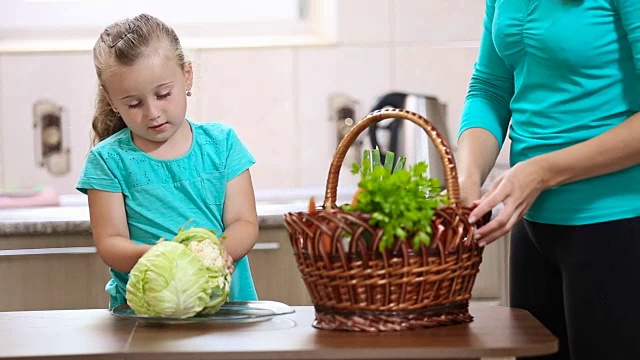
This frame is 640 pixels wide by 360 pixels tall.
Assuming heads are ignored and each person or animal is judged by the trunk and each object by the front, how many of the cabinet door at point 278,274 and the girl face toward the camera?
2

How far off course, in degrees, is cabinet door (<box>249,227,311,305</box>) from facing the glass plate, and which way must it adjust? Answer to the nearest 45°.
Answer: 0° — it already faces it

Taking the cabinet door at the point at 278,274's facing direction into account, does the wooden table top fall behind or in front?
in front

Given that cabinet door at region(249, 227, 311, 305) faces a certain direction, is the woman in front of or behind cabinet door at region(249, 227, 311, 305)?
in front

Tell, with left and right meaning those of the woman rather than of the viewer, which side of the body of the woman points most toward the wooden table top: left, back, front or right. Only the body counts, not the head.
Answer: front

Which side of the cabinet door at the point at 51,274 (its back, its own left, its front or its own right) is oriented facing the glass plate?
front

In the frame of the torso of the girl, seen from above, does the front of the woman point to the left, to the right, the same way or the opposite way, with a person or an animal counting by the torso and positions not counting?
to the right

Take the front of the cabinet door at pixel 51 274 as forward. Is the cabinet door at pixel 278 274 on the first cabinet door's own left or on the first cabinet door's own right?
on the first cabinet door's own left

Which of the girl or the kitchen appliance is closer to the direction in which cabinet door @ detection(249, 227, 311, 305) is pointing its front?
the girl

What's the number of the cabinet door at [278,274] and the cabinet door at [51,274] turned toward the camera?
2

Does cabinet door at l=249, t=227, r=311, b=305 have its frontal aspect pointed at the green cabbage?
yes

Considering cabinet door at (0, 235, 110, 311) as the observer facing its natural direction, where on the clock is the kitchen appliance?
The kitchen appliance is roughly at 9 o'clock from the cabinet door.
